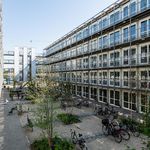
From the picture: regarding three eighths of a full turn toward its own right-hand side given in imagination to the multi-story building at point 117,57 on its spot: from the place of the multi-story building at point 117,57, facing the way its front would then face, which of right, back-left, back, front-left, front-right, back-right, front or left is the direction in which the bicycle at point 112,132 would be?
back

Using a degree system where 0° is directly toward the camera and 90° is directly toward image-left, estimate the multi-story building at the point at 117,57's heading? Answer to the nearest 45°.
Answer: approximately 45°
